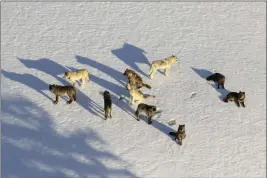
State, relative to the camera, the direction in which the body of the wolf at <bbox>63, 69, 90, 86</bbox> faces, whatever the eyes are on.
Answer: to the viewer's left

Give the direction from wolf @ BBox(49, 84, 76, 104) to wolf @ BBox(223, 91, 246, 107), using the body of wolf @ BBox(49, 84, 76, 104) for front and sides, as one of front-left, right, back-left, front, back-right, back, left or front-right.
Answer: back

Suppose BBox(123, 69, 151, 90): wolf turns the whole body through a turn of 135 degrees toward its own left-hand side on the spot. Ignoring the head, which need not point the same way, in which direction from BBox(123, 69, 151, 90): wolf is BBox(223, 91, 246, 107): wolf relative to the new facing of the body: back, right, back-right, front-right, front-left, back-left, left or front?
front-left

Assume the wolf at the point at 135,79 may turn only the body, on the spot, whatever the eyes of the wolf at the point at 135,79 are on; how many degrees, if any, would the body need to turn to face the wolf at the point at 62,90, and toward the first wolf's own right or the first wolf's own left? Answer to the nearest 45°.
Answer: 0° — it already faces it

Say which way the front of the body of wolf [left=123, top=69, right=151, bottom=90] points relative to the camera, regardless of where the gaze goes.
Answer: to the viewer's left

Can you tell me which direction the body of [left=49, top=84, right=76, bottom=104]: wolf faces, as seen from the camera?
to the viewer's left
